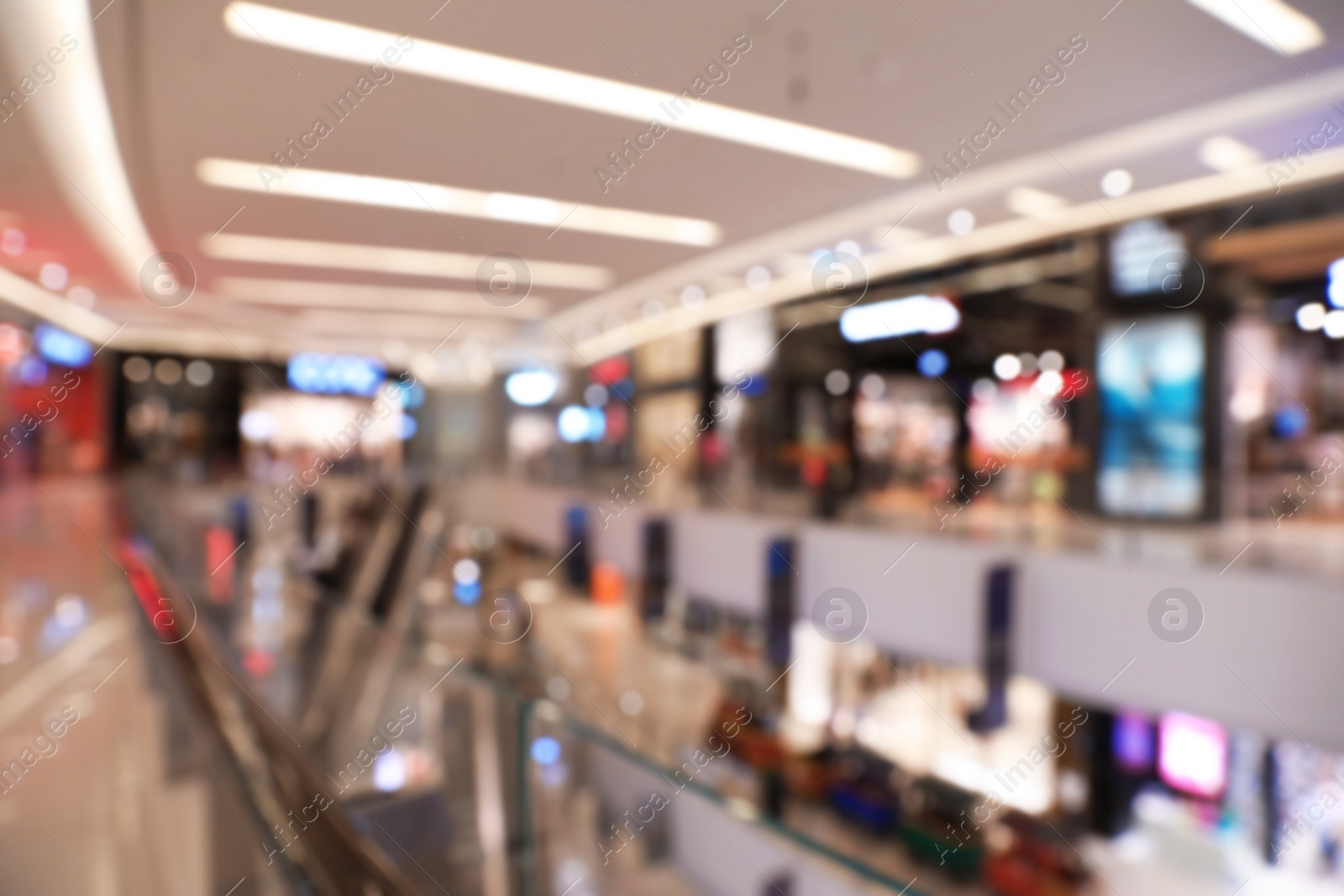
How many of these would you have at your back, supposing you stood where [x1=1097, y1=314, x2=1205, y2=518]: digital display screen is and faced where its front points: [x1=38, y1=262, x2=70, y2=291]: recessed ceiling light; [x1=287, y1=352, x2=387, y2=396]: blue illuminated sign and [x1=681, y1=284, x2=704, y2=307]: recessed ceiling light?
0

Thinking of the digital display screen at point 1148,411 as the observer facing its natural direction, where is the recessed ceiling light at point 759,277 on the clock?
The recessed ceiling light is roughly at 2 o'clock from the digital display screen.

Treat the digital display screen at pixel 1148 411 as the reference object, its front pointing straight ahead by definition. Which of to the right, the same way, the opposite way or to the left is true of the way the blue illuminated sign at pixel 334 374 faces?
to the left

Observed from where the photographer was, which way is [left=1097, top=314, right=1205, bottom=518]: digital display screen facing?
facing the viewer and to the left of the viewer

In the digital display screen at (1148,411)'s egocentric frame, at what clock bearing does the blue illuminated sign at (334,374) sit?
The blue illuminated sign is roughly at 2 o'clock from the digital display screen.

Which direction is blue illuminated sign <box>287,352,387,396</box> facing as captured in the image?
toward the camera

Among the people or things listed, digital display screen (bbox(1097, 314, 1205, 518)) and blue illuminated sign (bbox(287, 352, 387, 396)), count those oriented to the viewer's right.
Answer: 0

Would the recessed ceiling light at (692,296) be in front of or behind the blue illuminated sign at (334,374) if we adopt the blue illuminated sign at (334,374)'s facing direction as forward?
in front

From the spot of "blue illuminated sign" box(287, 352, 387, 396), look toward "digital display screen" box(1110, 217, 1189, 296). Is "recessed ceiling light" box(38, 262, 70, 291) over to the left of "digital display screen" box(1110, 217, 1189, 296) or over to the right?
right

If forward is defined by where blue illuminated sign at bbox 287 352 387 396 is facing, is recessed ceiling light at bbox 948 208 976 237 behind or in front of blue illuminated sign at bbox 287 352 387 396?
in front
